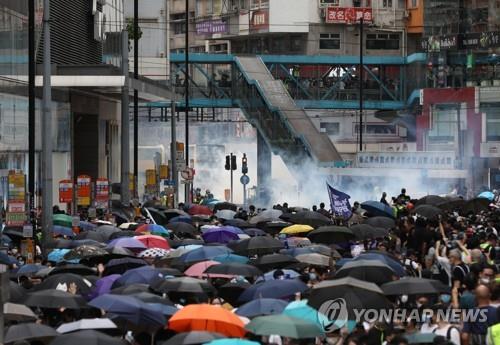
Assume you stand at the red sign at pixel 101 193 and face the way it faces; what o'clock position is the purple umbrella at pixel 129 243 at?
The purple umbrella is roughly at 12 o'clock from the red sign.

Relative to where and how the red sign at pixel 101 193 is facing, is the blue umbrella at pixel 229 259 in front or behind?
in front

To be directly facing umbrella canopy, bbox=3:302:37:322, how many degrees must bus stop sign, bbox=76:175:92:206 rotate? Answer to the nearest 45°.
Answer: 0° — it already faces it

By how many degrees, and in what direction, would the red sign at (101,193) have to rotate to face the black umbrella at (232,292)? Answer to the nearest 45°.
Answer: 0° — it already faces it

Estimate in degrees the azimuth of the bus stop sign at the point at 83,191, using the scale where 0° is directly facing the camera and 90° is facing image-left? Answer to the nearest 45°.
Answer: approximately 0°

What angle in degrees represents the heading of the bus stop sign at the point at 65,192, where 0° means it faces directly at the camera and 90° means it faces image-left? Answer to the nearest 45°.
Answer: approximately 0°

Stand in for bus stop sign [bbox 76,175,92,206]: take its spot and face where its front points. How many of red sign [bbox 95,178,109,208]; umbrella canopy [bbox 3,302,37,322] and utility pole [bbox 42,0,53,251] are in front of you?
2

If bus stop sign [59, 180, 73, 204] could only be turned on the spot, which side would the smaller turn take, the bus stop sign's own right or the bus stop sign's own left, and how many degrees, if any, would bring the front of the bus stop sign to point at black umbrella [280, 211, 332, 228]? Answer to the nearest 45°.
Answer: approximately 45° to the bus stop sign's own left

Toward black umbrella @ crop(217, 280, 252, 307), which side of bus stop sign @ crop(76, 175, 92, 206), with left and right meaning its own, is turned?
front

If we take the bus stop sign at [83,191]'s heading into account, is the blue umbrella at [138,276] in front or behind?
in front

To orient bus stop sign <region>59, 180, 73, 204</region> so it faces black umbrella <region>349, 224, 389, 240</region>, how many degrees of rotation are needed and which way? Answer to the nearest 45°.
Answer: approximately 45° to its left

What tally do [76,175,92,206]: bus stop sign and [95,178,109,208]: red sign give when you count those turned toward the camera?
2
